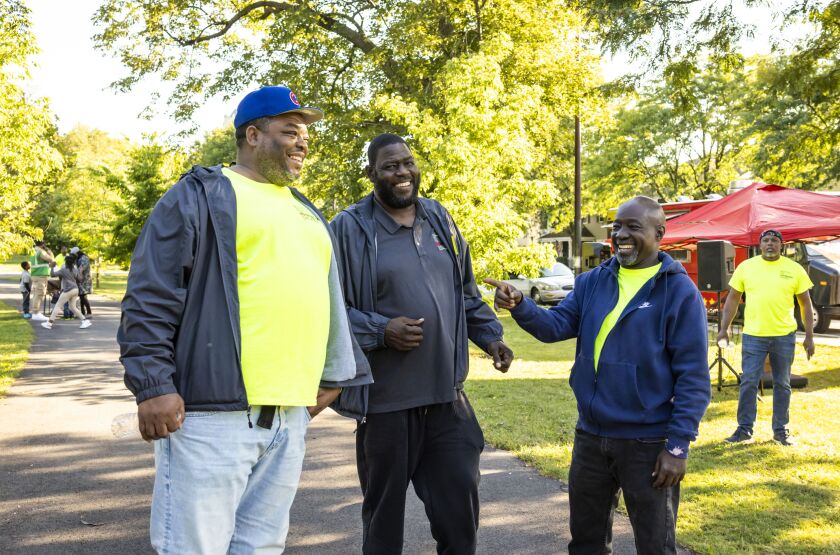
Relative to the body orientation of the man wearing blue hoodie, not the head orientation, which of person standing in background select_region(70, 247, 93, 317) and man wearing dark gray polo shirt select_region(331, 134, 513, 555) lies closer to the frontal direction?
the man wearing dark gray polo shirt

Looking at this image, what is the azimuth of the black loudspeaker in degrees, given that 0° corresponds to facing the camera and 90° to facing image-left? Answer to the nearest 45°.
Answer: approximately 45°

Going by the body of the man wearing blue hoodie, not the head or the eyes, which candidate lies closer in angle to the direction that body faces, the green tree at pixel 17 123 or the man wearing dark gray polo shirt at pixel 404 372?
the man wearing dark gray polo shirt

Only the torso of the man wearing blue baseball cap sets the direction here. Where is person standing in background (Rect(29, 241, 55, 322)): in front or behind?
behind

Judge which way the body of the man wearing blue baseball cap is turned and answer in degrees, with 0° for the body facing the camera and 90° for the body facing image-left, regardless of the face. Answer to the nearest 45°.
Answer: approximately 315°

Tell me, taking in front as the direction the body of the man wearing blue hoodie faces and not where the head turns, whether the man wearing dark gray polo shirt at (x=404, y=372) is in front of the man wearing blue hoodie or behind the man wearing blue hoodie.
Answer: in front

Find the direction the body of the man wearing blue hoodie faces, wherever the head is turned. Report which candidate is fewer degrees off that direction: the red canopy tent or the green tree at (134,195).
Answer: the green tree

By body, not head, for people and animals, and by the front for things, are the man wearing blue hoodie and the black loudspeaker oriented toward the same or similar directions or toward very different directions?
same or similar directions

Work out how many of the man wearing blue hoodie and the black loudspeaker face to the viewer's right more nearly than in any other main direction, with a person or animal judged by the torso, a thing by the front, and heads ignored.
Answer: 0

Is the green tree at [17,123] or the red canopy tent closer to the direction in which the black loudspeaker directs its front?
the green tree

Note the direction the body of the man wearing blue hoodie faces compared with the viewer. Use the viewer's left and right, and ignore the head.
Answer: facing the viewer and to the left of the viewer

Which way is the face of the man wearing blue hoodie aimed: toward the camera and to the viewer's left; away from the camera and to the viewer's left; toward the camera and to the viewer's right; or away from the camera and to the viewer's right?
toward the camera and to the viewer's left
